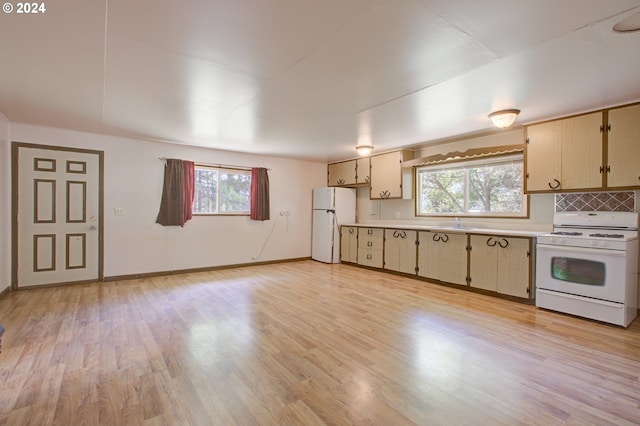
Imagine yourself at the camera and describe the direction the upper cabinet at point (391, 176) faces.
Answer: facing the viewer and to the left of the viewer

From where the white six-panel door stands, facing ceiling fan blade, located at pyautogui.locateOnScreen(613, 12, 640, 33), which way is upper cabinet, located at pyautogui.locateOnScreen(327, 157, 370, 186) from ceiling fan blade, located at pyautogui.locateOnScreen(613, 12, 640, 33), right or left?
left

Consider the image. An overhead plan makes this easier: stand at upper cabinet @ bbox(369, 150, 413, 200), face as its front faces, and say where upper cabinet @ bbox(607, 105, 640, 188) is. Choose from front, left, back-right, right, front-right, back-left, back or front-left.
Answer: left

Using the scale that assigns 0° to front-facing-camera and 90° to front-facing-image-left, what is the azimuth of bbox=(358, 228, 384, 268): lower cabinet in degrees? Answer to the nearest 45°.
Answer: approximately 45°

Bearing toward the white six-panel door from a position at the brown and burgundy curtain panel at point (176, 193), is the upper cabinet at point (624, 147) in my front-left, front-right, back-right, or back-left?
back-left

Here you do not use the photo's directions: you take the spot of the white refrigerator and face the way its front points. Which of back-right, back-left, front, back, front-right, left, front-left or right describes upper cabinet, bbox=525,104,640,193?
left

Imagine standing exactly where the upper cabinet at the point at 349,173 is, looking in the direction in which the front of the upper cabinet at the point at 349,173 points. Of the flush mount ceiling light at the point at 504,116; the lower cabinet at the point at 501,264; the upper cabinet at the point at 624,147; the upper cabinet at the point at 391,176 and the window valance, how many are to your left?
5

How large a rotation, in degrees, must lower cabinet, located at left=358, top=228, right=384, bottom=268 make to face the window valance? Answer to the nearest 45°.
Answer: approximately 90° to its left

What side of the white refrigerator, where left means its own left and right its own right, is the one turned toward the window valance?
left

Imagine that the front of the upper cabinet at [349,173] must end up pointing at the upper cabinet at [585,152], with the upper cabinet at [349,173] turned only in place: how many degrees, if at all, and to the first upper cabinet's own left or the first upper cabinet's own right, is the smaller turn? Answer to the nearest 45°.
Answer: approximately 90° to the first upper cabinet's own left
